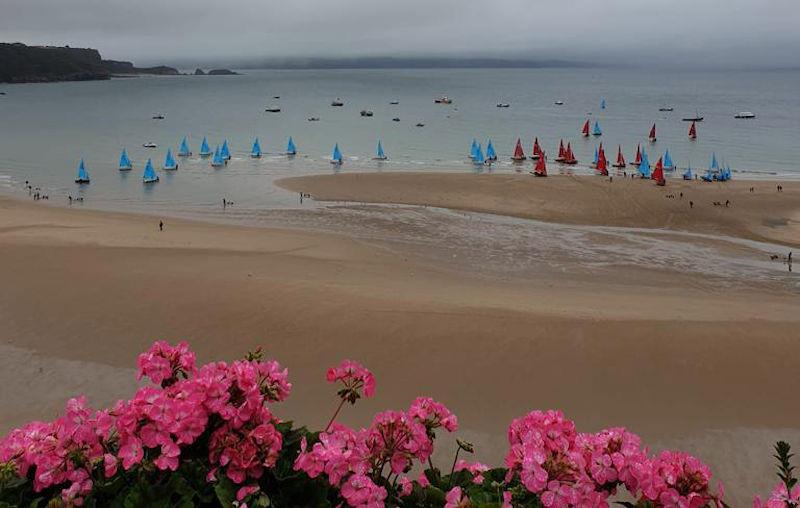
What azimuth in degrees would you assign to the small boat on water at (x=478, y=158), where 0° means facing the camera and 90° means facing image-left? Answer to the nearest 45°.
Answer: approximately 90°

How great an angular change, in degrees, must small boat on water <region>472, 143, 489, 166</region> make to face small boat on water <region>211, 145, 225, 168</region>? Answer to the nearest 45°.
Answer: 0° — it already faces it
